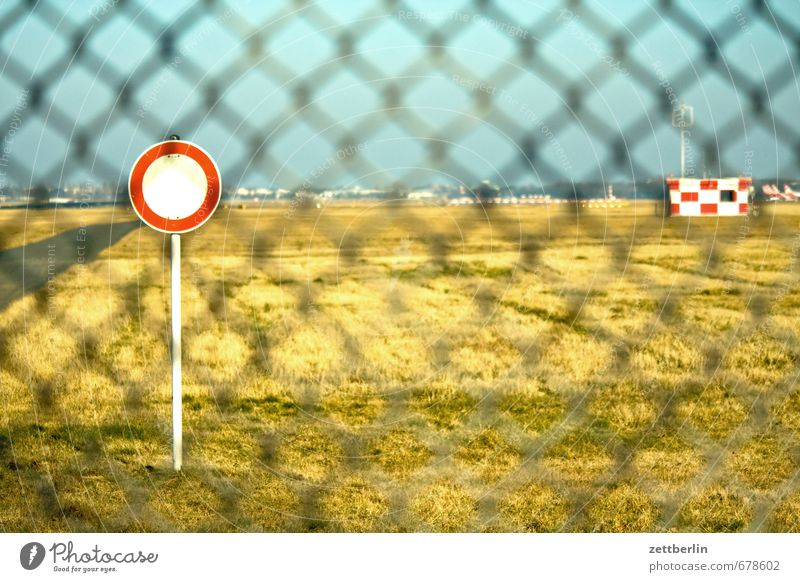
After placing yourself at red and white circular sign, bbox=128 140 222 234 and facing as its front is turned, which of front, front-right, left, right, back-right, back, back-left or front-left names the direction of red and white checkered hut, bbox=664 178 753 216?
back-left

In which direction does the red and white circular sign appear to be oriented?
toward the camera
